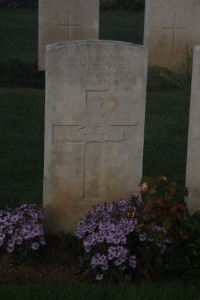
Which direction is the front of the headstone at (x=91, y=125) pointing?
toward the camera

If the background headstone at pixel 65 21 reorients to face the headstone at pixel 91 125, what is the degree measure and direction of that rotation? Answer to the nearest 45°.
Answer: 0° — it already faces it

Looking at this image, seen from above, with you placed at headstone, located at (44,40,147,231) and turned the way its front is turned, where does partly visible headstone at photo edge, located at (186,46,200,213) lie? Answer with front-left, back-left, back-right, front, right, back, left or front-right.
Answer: left

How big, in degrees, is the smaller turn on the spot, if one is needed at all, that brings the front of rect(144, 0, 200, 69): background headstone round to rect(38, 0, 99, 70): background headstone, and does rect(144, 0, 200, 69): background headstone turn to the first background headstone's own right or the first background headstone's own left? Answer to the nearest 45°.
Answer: approximately 90° to the first background headstone's own right

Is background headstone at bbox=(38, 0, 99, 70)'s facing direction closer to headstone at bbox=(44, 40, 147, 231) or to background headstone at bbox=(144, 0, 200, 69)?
the headstone

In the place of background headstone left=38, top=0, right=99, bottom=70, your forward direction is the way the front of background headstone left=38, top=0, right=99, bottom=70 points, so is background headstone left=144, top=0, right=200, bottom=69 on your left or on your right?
on your left

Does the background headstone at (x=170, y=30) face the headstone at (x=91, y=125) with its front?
yes

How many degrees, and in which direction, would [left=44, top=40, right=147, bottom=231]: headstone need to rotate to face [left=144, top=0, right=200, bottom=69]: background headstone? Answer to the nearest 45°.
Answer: approximately 180°

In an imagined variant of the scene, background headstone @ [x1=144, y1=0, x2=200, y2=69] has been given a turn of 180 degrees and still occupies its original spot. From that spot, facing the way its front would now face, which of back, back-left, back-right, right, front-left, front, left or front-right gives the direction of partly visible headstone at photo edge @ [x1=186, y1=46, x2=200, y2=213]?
back

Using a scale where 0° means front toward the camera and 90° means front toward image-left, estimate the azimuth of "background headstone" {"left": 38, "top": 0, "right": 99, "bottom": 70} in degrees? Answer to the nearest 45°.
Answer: approximately 0°

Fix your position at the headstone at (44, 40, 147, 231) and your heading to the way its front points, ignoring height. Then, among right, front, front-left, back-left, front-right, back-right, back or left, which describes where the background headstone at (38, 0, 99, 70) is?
back

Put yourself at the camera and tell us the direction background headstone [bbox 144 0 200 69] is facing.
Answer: facing the viewer
